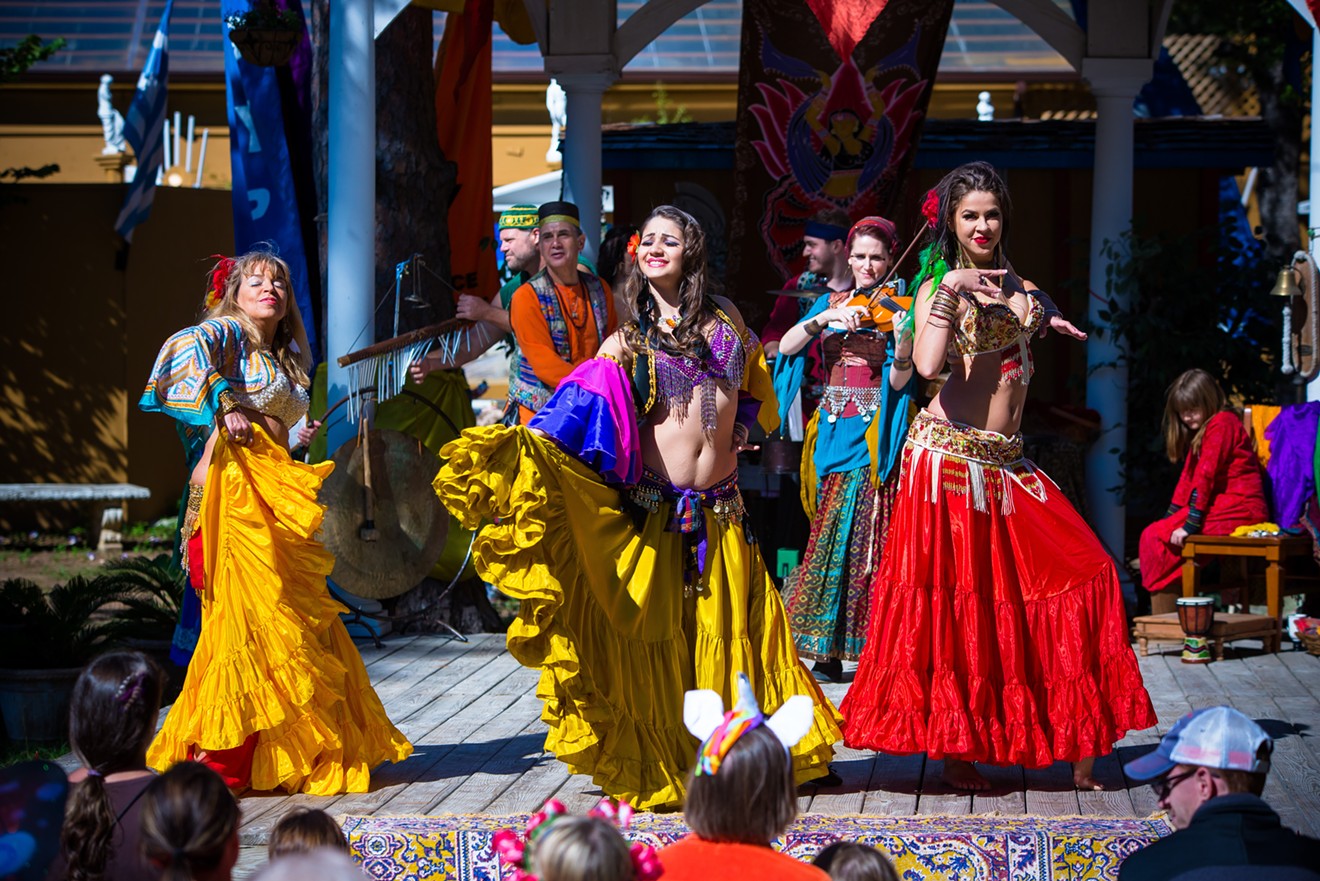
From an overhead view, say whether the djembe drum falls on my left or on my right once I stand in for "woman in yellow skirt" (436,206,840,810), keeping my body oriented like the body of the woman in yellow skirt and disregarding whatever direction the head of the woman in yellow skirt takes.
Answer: on my left

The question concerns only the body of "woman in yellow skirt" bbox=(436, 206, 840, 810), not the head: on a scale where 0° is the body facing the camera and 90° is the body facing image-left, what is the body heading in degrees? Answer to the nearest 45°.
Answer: approximately 0°

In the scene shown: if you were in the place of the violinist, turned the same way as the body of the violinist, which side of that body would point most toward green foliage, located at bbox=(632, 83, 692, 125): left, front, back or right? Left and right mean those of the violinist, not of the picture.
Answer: back

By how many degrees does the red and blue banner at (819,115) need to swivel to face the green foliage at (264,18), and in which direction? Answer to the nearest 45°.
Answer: approximately 45° to its right

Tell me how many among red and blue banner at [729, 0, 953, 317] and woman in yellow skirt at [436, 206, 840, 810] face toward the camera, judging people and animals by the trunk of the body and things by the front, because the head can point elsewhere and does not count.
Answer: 2

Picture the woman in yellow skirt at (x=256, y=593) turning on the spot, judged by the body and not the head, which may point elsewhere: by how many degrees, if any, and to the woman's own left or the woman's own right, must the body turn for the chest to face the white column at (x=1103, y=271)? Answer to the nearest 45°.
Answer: approximately 90° to the woman's own left

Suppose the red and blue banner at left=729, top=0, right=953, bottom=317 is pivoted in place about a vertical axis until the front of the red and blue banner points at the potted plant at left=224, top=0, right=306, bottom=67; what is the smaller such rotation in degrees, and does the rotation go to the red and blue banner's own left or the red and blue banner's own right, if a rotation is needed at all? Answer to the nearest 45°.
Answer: approximately 45° to the red and blue banner's own right

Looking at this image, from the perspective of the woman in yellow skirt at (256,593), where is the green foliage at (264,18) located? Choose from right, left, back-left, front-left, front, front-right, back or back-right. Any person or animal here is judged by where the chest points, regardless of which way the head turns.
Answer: back-left

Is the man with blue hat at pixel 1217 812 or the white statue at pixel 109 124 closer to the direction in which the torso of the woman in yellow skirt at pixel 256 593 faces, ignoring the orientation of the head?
the man with blue hat

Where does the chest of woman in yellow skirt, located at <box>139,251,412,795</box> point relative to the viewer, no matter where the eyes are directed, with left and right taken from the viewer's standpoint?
facing the viewer and to the right of the viewer

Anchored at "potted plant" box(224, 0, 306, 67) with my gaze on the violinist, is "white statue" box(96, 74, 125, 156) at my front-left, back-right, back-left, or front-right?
back-left
